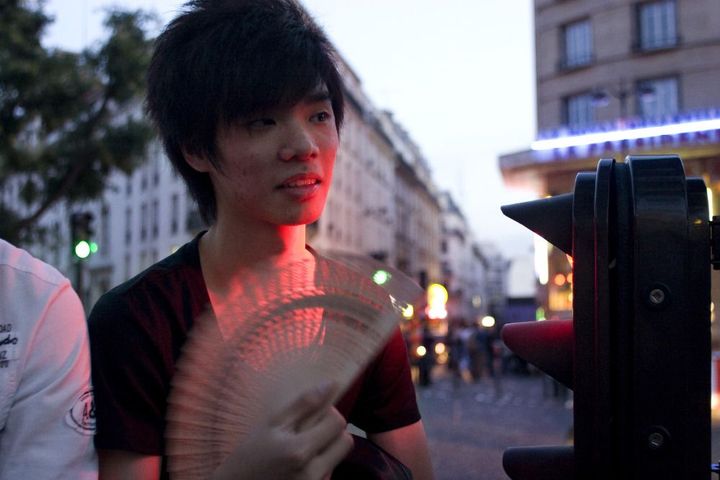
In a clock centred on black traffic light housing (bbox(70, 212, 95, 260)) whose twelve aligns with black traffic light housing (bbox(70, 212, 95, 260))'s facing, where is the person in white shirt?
The person in white shirt is roughly at 12 o'clock from the black traffic light housing.

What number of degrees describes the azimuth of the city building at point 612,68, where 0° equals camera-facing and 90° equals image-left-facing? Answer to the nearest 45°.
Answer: approximately 45°

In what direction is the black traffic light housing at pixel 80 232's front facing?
toward the camera

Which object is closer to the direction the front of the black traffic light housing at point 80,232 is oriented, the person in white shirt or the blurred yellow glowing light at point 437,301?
the person in white shirt

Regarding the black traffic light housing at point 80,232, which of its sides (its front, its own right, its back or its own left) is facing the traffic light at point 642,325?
front

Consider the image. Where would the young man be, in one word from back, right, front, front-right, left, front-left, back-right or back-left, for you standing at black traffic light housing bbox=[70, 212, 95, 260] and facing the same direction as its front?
front

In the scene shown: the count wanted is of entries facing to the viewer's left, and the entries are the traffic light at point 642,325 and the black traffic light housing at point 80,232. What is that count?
1

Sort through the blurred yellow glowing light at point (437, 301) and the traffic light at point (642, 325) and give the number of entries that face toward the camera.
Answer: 1
